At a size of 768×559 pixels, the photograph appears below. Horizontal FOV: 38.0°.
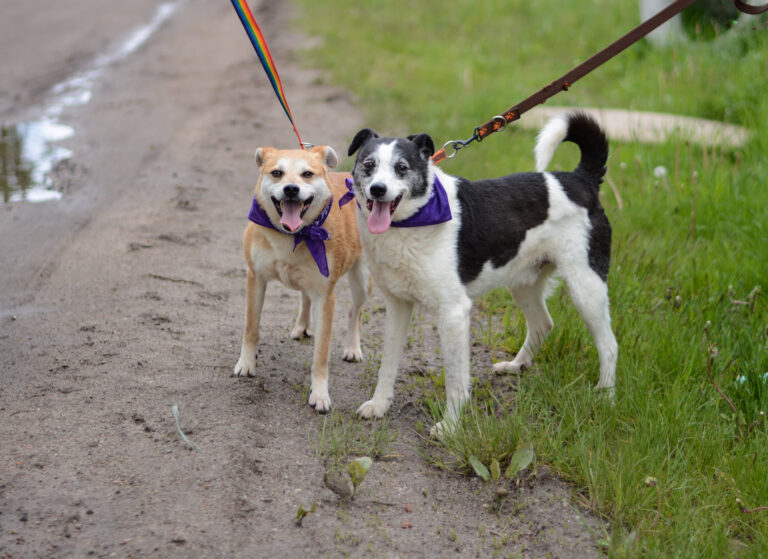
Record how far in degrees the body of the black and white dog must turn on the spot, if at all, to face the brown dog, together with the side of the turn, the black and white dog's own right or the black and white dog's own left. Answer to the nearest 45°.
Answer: approximately 45° to the black and white dog's own right

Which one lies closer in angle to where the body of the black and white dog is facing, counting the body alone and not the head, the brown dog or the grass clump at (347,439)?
the grass clump

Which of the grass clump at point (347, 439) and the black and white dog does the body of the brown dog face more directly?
the grass clump

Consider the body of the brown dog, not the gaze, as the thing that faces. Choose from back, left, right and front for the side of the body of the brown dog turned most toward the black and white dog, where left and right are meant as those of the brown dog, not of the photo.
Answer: left

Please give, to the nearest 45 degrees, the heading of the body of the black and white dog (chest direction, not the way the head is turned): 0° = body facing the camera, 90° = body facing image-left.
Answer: approximately 45°

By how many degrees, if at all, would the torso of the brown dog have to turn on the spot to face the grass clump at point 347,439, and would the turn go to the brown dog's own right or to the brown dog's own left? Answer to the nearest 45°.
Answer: approximately 45° to the brown dog's own left

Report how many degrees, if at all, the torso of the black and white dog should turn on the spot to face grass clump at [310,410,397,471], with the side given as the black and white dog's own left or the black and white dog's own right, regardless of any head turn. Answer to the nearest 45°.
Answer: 0° — it already faces it

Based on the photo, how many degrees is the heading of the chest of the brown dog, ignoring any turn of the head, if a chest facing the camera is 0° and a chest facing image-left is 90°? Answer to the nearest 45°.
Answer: approximately 45°
